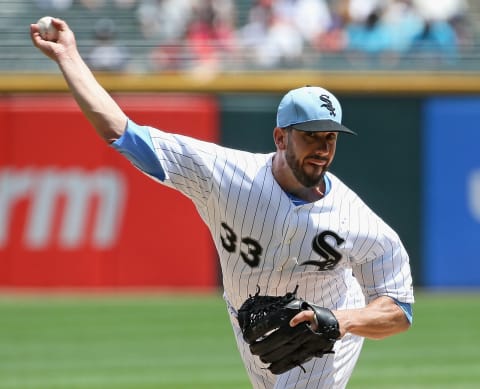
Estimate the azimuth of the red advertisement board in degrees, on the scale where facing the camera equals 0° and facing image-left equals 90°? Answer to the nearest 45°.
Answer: approximately 0°
